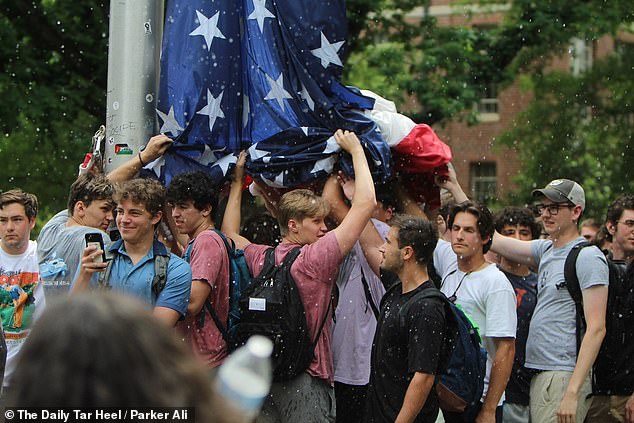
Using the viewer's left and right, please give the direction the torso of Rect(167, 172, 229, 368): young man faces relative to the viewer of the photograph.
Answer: facing to the left of the viewer

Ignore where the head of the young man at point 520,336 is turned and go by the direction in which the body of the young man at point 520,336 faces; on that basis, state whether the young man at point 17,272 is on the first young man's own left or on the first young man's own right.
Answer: on the first young man's own right

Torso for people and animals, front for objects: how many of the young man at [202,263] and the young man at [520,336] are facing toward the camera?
1

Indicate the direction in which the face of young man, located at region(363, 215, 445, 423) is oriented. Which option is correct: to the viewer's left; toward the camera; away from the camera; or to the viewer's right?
to the viewer's left

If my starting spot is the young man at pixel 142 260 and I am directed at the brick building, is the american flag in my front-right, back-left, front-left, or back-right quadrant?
front-right

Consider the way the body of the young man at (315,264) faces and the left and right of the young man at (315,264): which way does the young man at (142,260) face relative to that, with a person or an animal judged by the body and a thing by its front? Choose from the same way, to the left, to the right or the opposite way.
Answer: the opposite way

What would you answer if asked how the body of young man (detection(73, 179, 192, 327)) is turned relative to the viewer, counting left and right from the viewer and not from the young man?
facing the viewer and to the left of the viewer

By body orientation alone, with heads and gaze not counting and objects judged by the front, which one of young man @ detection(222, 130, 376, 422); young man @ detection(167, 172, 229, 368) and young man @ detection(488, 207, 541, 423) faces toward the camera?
young man @ detection(488, 207, 541, 423)

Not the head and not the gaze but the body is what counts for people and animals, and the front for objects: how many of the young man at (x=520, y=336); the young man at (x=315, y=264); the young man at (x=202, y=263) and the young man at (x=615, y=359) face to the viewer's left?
1

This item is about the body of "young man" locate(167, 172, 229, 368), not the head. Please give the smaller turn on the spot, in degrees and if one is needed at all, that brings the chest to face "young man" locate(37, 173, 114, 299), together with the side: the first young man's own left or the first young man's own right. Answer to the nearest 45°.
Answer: approximately 45° to the first young man's own right

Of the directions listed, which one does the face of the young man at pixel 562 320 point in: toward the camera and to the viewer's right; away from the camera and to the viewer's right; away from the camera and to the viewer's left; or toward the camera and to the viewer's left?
toward the camera and to the viewer's left

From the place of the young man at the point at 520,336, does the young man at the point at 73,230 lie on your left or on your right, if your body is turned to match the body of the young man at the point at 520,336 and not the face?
on your right

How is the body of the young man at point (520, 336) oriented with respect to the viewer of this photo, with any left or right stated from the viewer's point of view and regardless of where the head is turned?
facing the viewer

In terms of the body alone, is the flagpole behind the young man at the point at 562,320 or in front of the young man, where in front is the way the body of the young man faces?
in front

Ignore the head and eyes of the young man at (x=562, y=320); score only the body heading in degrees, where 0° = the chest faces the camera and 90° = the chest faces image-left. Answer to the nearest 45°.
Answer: approximately 45°
